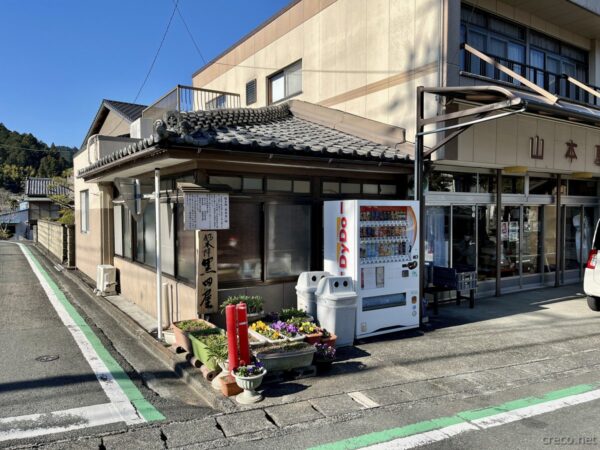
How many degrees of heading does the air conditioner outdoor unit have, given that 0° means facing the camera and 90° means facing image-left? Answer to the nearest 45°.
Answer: approximately 45°

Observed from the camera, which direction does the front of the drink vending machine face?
facing the viewer and to the right of the viewer

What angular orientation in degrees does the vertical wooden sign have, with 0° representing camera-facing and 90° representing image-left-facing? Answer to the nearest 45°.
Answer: approximately 0°

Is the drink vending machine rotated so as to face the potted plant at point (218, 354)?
no

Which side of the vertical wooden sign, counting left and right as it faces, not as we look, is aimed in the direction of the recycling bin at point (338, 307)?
left

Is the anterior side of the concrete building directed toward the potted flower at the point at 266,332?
no

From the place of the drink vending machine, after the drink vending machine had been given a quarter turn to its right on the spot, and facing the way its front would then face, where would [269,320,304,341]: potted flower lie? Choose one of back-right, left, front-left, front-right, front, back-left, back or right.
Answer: front

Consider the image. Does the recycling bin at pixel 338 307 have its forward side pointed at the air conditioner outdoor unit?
no

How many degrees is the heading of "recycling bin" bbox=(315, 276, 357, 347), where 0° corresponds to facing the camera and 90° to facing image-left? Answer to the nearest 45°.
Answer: approximately 315°

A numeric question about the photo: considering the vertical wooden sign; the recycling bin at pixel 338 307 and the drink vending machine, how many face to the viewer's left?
0

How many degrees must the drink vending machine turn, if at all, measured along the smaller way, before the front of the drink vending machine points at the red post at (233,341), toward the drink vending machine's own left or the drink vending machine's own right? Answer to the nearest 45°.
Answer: approximately 90° to the drink vending machine's own right

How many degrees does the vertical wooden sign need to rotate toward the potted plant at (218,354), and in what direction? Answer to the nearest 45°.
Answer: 0° — it already faces it

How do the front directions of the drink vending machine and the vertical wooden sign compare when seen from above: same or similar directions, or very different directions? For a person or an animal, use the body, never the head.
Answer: same or similar directions

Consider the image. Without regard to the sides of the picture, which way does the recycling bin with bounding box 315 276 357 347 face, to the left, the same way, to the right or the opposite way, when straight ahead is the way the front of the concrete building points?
the same way

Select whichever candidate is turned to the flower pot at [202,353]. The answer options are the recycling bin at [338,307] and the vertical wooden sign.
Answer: the vertical wooden sign

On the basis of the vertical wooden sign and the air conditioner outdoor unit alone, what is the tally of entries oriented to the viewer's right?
0

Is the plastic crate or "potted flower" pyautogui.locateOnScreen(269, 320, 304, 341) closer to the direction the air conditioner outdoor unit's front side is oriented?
the potted flower

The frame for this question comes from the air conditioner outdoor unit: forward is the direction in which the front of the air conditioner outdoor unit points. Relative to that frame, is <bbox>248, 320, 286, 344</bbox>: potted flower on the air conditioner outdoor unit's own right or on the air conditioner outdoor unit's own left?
on the air conditioner outdoor unit's own left
